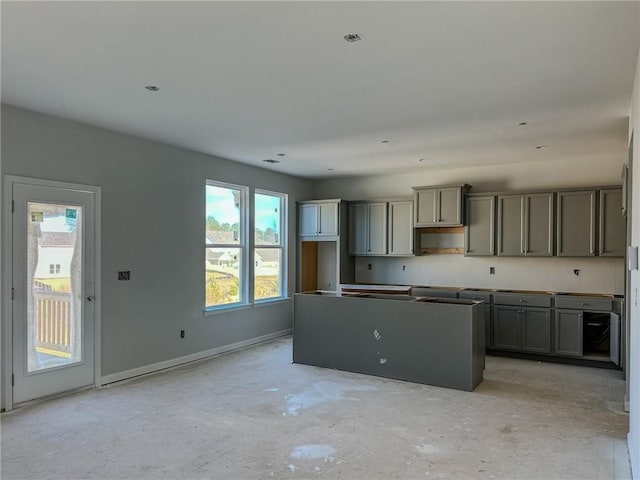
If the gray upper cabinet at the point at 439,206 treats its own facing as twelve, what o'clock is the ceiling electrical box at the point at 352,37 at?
The ceiling electrical box is roughly at 12 o'clock from the gray upper cabinet.

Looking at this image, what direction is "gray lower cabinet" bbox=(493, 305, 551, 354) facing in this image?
toward the camera

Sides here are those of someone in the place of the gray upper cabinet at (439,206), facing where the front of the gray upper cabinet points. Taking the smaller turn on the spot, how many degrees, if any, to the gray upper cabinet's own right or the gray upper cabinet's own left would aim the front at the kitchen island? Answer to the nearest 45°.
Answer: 0° — it already faces it

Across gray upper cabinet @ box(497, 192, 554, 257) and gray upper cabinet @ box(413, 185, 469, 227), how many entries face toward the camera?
2

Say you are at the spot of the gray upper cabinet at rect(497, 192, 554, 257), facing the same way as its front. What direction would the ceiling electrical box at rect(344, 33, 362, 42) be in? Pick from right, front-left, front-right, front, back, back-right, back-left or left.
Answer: front

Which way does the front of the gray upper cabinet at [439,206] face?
toward the camera

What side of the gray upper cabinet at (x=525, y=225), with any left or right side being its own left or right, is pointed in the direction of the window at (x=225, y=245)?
right
